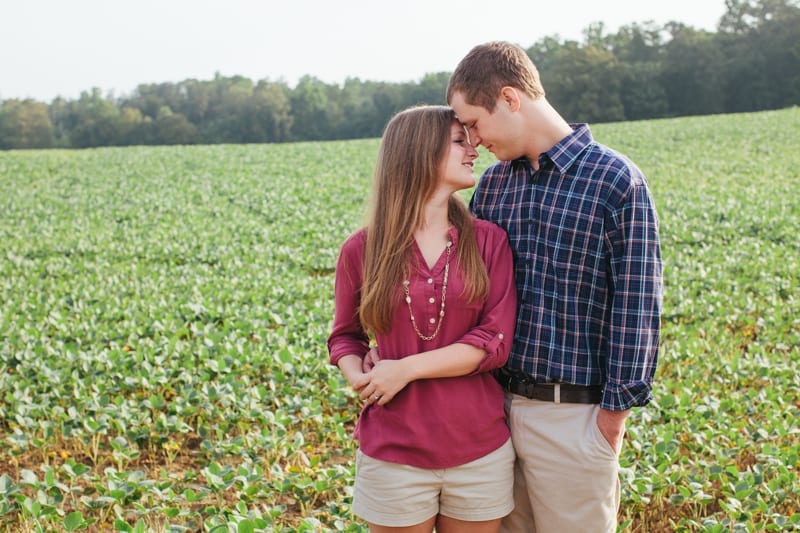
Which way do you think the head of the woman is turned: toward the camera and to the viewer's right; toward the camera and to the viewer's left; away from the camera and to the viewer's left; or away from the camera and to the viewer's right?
toward the camera and to the viewer's right

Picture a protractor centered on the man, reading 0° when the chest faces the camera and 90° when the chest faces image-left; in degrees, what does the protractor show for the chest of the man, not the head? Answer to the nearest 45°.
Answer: approximately 45°

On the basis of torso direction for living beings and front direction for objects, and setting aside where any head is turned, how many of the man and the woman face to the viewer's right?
0

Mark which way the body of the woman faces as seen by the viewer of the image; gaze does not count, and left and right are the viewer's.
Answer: facing the viewer
